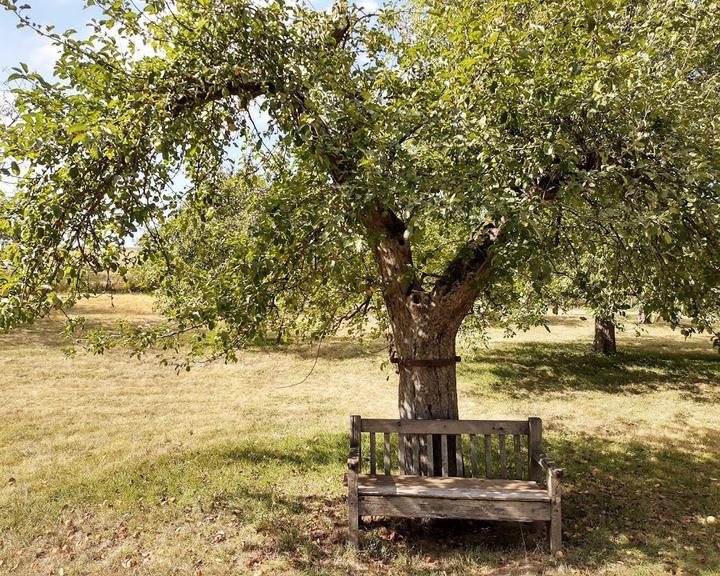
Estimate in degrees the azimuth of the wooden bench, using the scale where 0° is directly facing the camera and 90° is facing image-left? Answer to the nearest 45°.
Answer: approximately 0°
